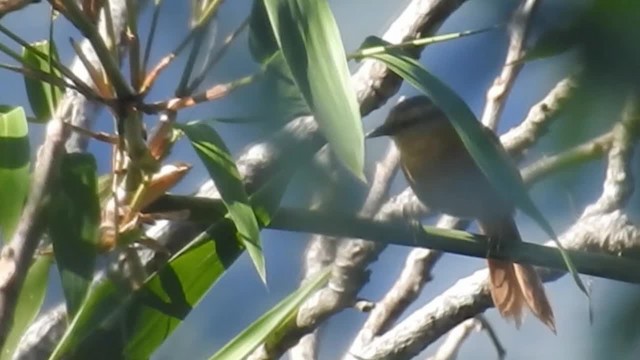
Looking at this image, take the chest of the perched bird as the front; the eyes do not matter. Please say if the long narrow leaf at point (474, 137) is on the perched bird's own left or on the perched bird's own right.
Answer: on the perched bird's own left

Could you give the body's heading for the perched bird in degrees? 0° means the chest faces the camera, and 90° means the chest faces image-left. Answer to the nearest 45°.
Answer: approximately 90°
